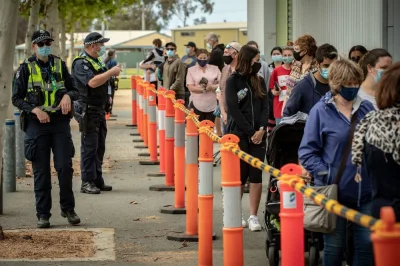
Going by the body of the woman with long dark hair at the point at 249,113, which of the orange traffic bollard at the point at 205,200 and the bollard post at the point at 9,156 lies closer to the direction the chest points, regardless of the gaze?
the orange traffic bollard

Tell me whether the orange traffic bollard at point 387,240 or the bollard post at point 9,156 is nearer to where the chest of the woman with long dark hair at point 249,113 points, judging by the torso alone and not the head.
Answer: the orange traffic bollard

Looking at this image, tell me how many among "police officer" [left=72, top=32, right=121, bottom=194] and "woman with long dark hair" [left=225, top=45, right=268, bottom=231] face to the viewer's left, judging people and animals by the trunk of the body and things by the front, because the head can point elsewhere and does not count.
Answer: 0

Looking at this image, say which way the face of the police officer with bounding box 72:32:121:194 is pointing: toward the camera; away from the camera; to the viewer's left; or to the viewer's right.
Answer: to the viewer's right

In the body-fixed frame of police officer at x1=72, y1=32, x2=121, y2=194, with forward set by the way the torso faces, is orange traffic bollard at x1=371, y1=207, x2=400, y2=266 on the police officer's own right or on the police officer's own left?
on the police officer's own right

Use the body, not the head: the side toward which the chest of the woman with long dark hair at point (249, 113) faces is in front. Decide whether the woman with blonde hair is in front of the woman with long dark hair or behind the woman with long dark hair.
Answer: in front

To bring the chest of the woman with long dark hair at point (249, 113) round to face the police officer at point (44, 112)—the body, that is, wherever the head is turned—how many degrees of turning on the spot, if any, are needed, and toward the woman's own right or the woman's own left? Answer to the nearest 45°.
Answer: approximately 135° to the woman's own right

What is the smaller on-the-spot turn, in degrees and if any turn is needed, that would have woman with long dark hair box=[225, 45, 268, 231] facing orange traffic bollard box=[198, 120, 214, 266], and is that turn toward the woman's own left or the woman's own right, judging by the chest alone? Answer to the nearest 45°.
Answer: approximately 45° to the woman's own right
